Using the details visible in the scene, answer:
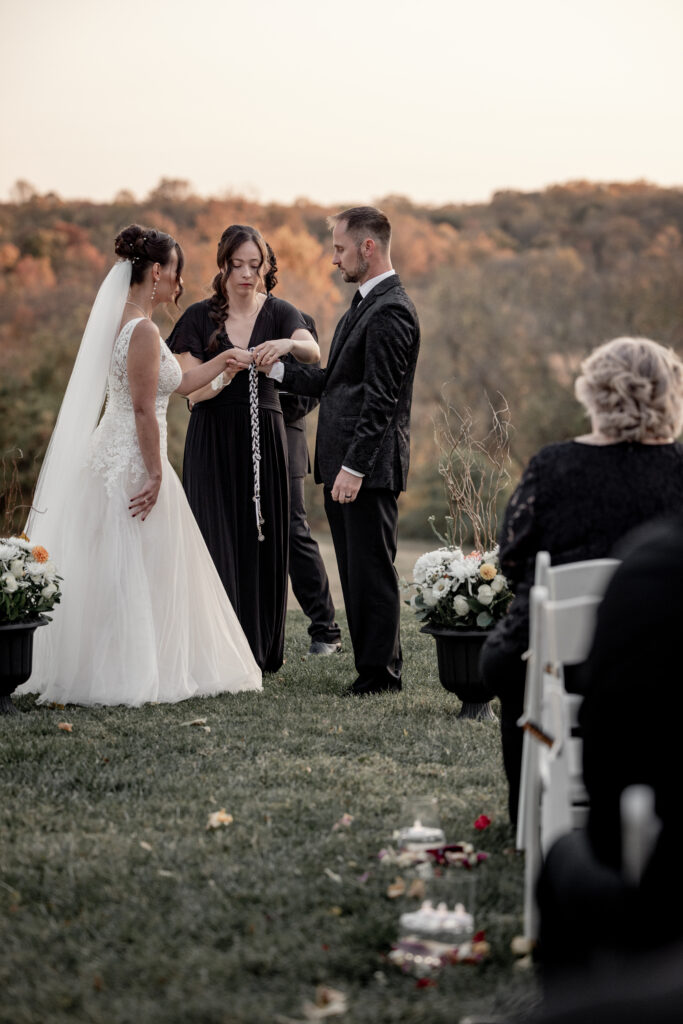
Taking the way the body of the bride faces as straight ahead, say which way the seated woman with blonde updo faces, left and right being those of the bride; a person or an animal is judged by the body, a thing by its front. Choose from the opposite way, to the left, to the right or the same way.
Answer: to the left

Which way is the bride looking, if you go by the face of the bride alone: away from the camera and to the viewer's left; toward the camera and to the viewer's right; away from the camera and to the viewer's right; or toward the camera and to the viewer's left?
away from the camera and to the viewer's right

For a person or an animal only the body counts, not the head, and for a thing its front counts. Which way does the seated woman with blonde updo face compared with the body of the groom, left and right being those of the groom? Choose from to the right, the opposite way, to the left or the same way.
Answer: to the right

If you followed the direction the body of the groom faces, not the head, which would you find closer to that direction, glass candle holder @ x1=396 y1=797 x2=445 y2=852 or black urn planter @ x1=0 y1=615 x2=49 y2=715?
the black urn planter

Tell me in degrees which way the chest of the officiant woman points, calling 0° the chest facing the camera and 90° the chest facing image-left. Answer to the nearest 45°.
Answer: approximately 0°

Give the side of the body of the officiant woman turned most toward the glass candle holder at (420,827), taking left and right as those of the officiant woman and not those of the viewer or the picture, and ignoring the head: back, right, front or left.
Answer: front

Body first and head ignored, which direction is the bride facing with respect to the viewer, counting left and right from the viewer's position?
facing to the right of the viewer

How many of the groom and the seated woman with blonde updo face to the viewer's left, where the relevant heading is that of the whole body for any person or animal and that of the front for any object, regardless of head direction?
1

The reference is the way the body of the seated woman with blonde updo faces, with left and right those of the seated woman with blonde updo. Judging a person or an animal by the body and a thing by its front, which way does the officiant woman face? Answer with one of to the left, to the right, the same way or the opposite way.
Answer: the opposite way

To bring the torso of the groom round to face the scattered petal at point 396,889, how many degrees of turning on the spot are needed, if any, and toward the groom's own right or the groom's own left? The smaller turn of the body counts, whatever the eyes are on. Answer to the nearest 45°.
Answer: approximately 90° to the groom's own left

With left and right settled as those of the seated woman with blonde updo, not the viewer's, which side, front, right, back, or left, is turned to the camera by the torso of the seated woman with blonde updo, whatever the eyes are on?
back

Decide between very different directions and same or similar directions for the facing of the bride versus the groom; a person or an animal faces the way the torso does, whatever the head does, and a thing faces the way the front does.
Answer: very different directions

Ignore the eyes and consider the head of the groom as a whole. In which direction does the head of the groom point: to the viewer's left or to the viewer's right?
to the viewer's left

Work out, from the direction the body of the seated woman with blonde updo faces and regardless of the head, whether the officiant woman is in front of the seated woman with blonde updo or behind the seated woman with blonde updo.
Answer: in front

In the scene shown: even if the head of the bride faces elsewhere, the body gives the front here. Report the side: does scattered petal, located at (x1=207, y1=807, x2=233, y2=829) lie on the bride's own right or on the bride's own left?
on the bride's own right

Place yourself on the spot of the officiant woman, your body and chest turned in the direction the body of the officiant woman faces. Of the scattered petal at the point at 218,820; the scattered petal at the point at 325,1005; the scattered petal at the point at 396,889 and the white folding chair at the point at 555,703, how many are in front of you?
4

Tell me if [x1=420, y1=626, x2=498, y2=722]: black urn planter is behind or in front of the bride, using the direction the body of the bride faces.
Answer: in front
